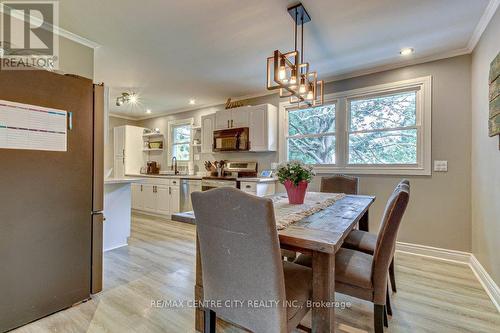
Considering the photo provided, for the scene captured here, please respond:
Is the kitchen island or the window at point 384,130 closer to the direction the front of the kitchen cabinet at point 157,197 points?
the kitchen island

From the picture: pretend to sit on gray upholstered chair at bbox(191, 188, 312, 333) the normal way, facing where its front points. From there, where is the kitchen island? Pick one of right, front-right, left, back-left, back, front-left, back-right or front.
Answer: left

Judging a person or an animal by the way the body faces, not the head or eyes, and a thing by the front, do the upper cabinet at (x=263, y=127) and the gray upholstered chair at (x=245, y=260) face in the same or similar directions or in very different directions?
very different directions

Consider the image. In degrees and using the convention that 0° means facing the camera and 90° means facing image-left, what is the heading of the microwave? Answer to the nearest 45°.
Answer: approximately 45°

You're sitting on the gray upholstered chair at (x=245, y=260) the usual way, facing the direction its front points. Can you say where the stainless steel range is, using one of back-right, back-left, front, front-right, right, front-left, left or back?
front-left

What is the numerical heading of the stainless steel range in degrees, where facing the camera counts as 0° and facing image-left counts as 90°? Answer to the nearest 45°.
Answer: approximately 45°

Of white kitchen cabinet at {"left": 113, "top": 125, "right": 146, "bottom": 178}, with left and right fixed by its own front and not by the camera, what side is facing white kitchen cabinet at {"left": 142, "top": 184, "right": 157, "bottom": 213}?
left

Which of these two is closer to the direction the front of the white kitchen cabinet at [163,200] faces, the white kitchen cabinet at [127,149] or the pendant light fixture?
the pendant light fixture

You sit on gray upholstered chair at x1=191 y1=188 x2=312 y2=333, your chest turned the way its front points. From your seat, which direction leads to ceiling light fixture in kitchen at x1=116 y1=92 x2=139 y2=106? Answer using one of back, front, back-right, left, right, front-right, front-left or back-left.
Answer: left

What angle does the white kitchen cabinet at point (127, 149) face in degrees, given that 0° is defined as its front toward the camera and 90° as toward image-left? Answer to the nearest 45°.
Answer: approximately 45°

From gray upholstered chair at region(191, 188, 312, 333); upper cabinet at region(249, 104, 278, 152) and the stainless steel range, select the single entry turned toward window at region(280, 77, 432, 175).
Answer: the gray upholstered chair

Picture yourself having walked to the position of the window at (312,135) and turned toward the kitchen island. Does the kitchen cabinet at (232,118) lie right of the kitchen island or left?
right

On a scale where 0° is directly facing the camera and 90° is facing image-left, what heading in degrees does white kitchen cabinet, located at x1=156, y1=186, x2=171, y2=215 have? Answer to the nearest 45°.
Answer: approximately 45°

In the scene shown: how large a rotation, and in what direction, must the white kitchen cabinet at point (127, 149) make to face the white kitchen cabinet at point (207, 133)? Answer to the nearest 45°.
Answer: approximately 90° to its left
